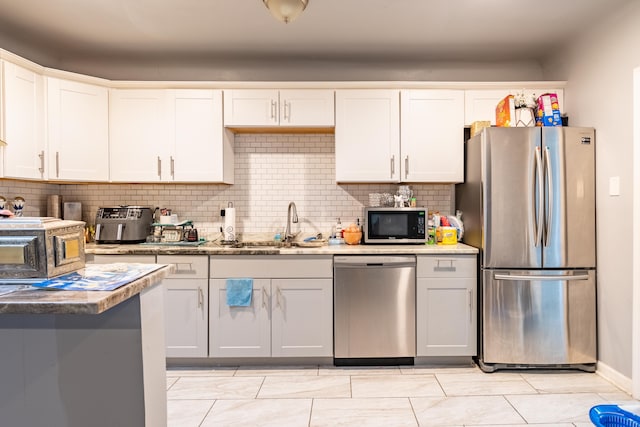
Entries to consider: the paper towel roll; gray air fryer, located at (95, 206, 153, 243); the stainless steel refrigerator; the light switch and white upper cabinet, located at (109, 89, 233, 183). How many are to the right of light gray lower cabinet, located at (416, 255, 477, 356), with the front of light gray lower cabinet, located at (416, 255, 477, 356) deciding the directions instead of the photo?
3

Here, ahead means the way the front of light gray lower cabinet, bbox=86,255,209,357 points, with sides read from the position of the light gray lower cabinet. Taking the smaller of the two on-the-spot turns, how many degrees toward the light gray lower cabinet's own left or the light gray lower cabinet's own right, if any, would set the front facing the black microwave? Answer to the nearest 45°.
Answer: approximately 90° to the light gray lower cabinet's own left

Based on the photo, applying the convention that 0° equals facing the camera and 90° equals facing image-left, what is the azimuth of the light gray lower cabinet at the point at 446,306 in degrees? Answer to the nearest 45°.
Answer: approximately 0°

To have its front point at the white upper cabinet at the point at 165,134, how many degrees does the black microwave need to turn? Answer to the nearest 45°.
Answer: approximately 90° to its right

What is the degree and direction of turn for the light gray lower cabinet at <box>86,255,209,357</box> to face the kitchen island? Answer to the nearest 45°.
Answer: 0° — it already faces it

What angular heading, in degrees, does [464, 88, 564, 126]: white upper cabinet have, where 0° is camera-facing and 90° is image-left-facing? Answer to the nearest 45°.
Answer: approximately 0°

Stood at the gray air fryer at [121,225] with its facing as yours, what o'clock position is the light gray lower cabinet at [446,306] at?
The light gray lower cabinet is roughly at 10 o'clock from the gray air fryer.

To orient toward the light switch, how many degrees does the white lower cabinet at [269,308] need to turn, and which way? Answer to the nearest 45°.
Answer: approximately 90° to its left
